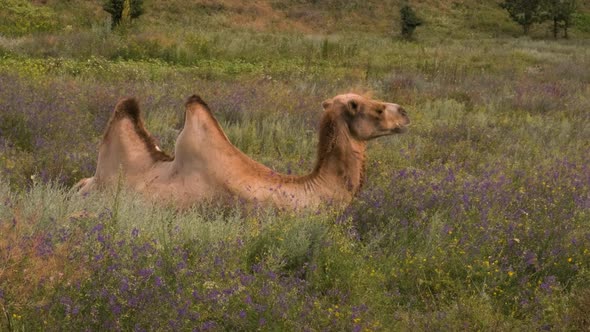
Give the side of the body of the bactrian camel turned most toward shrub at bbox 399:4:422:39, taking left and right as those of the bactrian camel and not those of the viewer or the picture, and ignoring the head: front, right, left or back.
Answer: left

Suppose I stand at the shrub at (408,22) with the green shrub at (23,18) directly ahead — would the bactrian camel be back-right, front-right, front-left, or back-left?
front-left

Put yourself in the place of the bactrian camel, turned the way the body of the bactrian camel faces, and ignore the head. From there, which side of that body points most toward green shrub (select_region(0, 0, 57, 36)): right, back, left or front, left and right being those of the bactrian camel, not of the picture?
left

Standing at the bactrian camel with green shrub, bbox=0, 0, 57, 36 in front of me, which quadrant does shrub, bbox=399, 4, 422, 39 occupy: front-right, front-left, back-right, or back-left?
front-right

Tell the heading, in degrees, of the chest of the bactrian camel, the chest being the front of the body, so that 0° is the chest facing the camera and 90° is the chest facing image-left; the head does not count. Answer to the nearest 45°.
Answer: approximately 270°
